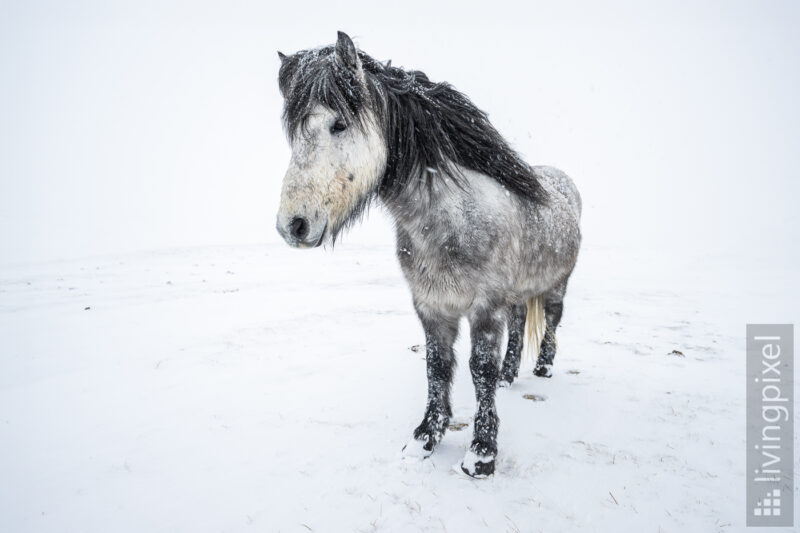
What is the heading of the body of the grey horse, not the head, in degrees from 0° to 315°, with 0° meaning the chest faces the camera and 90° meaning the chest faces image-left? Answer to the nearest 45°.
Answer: approximately 45°
